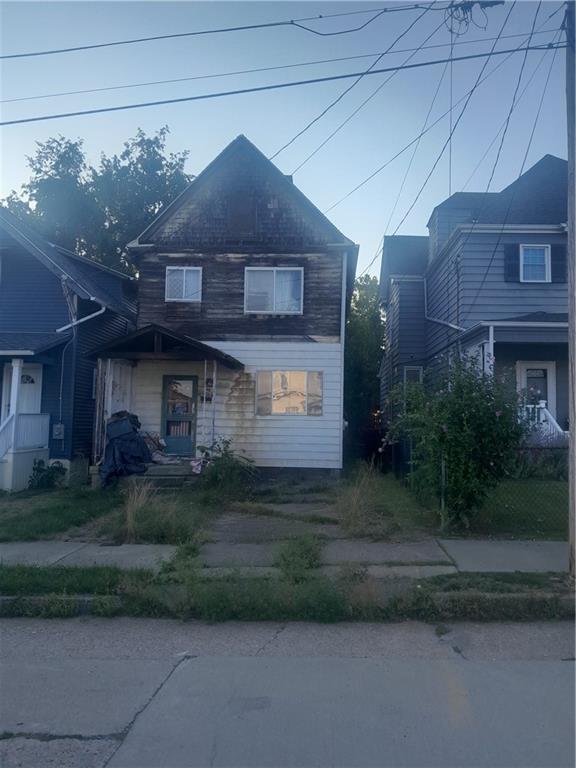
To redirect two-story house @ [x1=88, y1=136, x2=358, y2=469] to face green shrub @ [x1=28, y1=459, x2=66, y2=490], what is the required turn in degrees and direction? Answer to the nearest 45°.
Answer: approximately 90° to its right

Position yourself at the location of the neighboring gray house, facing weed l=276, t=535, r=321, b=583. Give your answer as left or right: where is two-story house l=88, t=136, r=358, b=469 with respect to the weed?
right

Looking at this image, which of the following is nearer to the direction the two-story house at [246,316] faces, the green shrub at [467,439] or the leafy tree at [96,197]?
the green shrub

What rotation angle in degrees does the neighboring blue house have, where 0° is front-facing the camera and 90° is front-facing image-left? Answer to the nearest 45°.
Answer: approximately 0°

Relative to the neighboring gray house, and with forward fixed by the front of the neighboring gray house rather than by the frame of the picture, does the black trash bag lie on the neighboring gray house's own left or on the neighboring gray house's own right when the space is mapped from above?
on the neighboring gray house's own right
